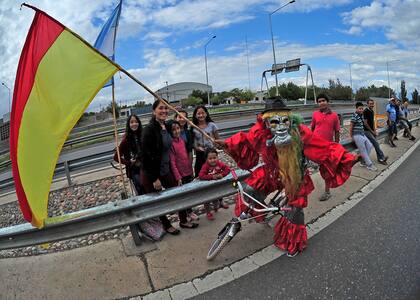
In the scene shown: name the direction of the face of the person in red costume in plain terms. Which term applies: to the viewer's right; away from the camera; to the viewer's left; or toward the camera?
toward the camera

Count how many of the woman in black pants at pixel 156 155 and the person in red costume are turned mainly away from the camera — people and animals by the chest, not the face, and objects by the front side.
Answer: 0

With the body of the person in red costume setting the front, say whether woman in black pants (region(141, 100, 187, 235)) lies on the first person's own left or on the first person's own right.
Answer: on the first person's own right

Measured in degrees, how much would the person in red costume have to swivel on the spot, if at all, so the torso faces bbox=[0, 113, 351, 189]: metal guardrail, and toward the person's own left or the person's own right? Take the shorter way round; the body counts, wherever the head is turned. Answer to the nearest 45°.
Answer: approximately 135° to the person's own right

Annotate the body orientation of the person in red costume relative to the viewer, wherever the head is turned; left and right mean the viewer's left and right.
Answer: facing the viewer

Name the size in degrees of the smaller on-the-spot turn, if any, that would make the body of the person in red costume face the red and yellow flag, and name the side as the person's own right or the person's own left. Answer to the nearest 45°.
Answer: approximately 45° to the person's own right

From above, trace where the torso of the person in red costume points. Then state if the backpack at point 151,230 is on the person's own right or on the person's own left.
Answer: on the person's own right

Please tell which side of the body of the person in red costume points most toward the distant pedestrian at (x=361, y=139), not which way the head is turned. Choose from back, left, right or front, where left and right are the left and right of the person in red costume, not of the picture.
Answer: back

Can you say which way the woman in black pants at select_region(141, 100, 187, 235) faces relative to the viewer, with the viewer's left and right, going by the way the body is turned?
facing the viewer and to the right of the viewer

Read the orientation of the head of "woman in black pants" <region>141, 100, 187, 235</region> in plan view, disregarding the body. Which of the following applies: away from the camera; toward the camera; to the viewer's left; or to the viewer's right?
toward the camera
